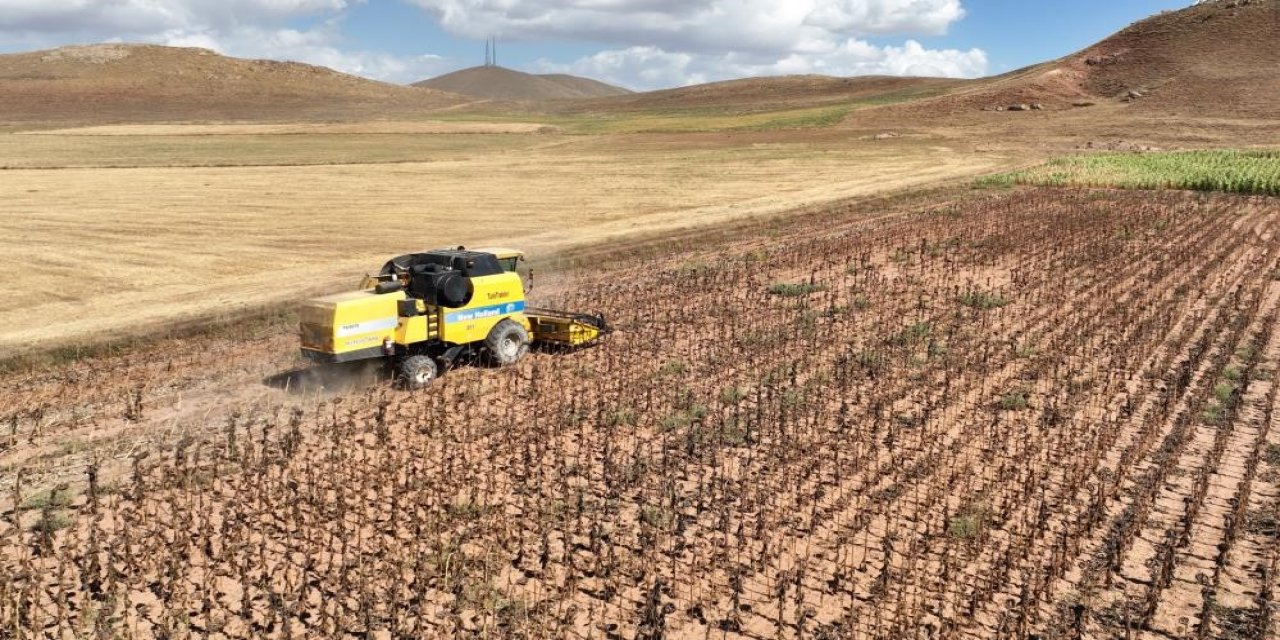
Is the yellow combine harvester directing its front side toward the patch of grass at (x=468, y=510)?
no

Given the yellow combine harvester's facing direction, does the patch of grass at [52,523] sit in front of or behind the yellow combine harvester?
behind

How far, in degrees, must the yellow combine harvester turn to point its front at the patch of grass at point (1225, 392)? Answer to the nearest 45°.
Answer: approximately 45° to its right

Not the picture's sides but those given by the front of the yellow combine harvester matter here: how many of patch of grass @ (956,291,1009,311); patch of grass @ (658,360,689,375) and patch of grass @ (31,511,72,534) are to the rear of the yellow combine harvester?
1

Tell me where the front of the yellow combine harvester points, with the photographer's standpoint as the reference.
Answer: facing away from the viewer and to the right of the viewer

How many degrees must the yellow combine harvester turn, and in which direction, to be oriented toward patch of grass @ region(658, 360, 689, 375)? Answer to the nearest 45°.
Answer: approximately 45° to its right

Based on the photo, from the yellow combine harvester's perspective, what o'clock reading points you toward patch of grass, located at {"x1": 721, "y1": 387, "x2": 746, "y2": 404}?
The patch of grass is roughly at 2 o'clock from the yellow combine harvester.

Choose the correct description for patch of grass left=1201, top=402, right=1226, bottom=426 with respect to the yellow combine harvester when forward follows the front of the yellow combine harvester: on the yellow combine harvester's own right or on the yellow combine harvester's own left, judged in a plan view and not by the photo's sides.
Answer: on the yellow combine harvester's own right

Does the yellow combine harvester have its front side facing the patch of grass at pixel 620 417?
no

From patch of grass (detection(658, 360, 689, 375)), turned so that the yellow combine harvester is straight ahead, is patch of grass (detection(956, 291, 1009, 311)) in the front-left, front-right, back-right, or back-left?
back-right
